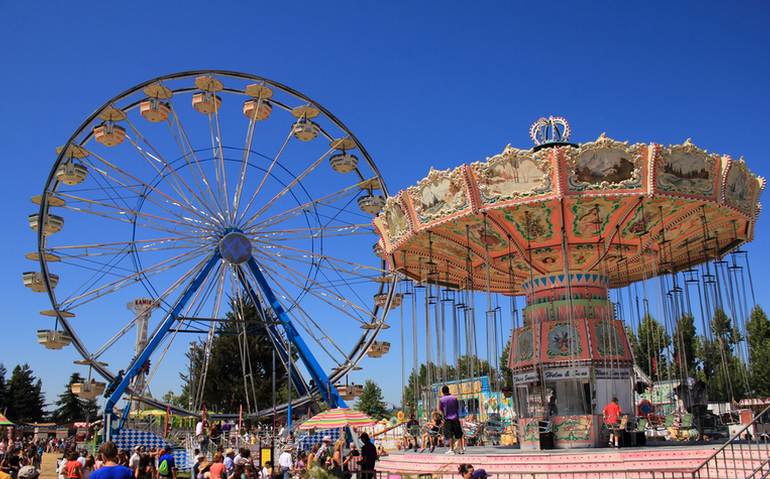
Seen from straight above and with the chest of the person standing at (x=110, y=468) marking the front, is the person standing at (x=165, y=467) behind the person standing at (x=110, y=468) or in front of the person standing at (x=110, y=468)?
in front

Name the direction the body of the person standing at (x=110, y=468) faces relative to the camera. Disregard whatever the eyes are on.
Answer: away from the camera

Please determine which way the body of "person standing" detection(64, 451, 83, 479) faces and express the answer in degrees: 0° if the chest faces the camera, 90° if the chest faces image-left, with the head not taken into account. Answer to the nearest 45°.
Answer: approximately 180°

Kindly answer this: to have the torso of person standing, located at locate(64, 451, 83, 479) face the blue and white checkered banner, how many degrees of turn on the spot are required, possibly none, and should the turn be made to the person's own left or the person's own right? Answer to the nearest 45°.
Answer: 0° — they already face it

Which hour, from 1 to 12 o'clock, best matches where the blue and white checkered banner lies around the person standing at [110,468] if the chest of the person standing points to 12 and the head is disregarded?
The blue and white checkered banner is roughly at 12 o'clock from the person standing.

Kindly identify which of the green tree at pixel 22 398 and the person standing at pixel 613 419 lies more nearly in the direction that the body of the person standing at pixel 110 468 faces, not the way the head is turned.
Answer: the green tree
